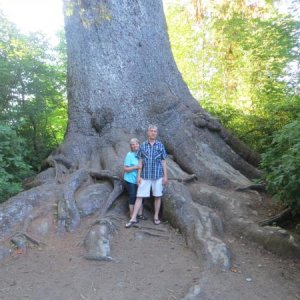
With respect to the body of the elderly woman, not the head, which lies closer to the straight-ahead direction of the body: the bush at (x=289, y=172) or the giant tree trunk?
the bush

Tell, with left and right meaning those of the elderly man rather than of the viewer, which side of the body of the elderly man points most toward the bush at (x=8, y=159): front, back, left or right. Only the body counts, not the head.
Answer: right

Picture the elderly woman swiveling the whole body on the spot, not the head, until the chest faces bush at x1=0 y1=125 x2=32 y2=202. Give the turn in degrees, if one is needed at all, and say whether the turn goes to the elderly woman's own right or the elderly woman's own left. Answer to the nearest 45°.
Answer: approximately 135° to the elderly woman's own right

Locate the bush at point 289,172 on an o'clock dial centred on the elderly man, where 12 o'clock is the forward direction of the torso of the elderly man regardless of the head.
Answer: The bush is roughly at 10 o'clock from the elderly man.

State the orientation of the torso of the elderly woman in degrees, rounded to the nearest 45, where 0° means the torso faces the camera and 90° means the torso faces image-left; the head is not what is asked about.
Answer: approximately 315°
